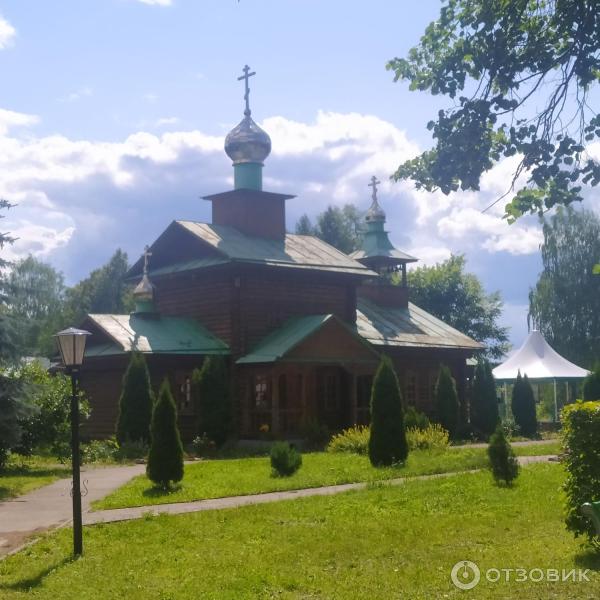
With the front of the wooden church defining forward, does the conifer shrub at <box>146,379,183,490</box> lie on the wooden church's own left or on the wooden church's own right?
on the wooden church's own right

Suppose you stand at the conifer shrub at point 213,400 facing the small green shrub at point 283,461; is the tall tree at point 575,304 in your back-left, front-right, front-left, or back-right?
back-left

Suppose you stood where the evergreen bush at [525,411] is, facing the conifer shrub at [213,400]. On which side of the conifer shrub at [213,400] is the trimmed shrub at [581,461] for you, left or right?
left

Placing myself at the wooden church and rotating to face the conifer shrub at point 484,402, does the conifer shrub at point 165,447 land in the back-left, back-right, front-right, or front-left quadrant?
back-right

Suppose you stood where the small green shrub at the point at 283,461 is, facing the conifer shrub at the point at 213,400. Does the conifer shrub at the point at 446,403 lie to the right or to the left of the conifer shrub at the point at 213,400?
right

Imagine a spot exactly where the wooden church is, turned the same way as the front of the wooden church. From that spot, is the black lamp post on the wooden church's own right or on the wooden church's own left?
on the wooden church's own right

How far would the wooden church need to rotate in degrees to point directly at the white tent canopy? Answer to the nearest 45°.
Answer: approximately 90° to its left

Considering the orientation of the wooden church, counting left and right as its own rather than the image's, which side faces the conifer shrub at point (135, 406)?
right

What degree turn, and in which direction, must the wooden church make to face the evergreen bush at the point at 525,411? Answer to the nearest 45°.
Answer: approximately 90° to its left

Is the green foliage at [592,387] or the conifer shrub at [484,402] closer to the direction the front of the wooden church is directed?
the green foliage

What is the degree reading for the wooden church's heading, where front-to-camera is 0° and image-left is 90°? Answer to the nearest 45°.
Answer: approximately 315°

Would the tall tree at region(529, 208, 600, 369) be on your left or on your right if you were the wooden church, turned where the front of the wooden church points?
on your left

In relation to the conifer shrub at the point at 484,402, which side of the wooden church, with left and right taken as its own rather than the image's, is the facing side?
left
